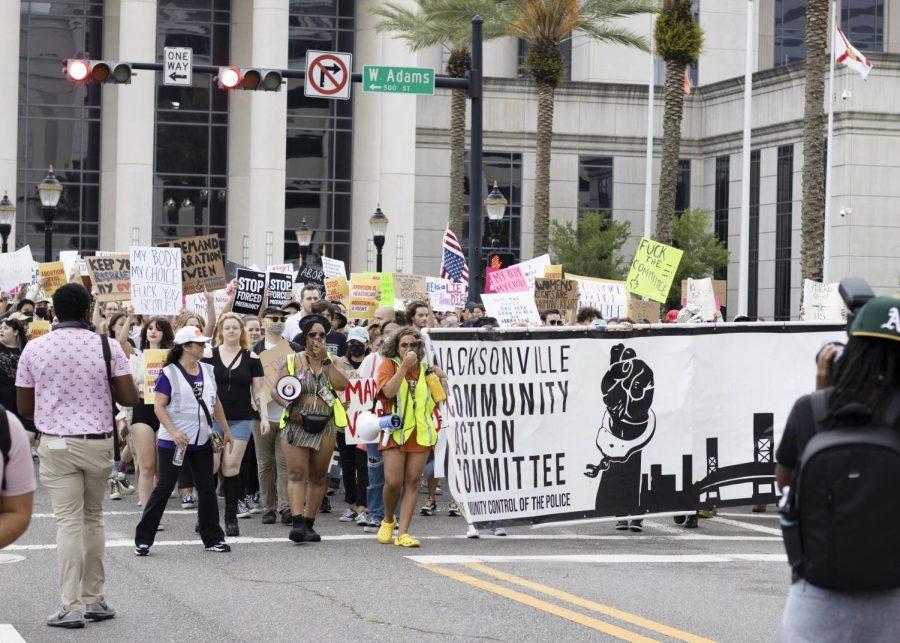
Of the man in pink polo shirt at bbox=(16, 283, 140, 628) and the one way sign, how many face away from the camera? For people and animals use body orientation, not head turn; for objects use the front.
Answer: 1

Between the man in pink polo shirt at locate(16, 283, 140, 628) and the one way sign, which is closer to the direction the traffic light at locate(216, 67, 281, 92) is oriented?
the man in pink polo shirt

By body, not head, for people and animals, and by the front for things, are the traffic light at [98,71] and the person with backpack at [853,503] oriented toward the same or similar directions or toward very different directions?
very different directions

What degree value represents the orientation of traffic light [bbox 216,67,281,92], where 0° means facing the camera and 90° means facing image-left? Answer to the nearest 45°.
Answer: approximately 0°

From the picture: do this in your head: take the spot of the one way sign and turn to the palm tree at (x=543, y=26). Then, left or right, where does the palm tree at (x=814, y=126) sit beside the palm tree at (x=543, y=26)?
right

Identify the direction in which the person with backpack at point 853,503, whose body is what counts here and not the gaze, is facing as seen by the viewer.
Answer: away from the camera

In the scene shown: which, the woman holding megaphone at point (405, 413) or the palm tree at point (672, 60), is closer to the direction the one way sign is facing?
the woman holding megaphone

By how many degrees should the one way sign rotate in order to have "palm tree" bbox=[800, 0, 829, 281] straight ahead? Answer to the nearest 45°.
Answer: approximately 135° to its left

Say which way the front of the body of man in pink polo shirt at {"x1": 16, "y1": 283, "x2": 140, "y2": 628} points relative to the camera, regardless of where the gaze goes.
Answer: away from the camera

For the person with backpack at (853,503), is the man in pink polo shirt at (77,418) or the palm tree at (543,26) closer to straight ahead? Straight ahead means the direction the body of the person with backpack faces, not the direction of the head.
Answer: the palm tree

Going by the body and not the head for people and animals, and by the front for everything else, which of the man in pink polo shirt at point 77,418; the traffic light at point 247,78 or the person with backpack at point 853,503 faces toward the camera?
the traffic light

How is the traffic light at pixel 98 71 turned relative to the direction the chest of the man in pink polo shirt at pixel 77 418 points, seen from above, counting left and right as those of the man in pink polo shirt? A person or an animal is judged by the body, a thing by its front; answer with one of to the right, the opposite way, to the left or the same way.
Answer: the opposite way

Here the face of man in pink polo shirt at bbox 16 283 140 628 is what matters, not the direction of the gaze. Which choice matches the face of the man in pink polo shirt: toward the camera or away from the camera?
away from the camera

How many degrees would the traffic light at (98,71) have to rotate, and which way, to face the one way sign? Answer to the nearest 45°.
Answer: approximately 90° to its left
